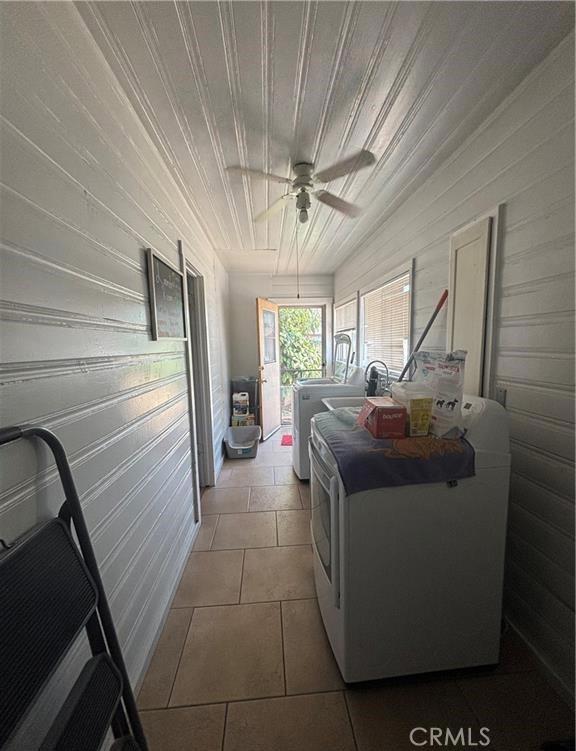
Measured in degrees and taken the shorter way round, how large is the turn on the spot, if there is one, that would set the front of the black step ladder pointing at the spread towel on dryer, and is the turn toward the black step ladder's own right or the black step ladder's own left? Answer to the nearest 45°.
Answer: approximately 45° to the black step ladder's own left

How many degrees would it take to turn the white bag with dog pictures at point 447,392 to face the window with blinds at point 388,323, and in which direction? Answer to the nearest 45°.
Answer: approximately 180°

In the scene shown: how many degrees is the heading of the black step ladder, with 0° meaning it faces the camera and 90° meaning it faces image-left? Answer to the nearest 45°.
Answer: approximately 315°

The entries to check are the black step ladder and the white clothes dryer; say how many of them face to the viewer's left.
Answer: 1

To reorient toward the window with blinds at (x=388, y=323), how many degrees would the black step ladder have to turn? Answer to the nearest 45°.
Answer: approximately 45° to its left

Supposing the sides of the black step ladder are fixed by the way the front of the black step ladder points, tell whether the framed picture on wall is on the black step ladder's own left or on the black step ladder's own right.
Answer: on the black step ladder's own left

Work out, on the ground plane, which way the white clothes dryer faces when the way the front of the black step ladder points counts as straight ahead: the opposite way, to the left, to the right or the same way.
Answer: the opposite way

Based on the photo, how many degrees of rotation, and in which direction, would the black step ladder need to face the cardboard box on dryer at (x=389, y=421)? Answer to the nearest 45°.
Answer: approximately 45° to its left

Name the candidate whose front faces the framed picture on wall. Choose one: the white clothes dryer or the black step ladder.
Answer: the white clothes dryer

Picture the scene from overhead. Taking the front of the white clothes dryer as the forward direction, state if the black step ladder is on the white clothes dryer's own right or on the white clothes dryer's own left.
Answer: on the white clothes dryer's own left

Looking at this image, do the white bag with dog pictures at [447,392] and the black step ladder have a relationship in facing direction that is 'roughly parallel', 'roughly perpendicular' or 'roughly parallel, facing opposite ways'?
roughly perpendicular

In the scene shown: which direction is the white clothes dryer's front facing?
to the viewer's left

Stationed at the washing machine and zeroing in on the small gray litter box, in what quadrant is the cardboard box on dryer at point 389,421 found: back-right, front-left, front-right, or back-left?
back-left

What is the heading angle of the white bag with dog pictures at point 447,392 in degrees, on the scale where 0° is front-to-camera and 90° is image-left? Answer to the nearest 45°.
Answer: approximately 0°

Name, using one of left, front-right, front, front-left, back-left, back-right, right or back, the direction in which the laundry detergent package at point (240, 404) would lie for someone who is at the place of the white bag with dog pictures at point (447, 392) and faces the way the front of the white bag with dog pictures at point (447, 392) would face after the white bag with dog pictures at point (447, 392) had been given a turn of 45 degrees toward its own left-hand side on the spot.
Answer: back
